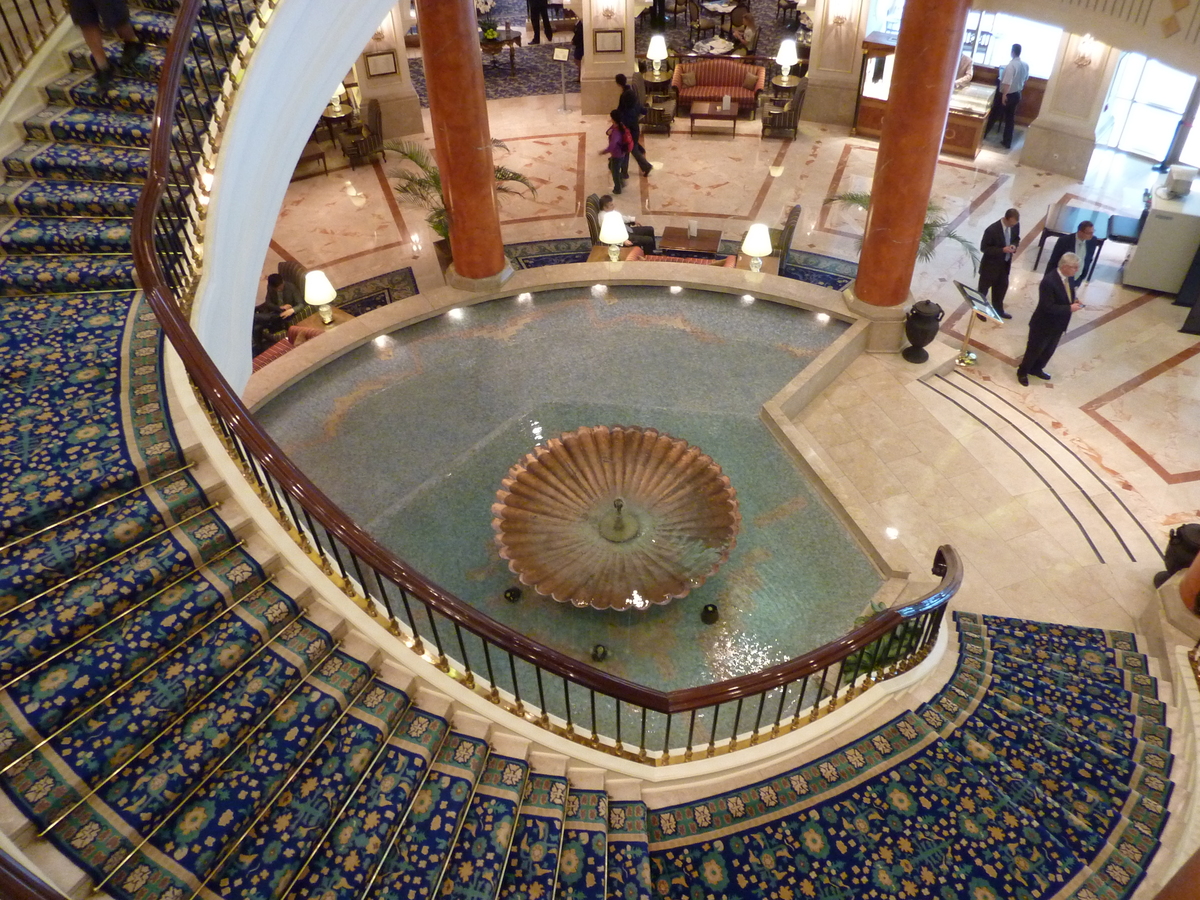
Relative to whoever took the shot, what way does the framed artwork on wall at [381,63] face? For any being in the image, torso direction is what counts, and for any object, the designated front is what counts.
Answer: facing the viewer

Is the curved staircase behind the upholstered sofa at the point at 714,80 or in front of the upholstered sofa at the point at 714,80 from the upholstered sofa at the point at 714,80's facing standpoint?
in front

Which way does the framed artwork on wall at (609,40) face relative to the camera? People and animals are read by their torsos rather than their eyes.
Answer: toward the camera

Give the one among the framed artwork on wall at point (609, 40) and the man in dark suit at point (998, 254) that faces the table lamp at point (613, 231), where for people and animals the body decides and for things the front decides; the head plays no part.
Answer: the framed artwork on wall

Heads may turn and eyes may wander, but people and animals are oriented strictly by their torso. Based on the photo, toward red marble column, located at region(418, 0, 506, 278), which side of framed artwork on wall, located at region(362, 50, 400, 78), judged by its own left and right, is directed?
front

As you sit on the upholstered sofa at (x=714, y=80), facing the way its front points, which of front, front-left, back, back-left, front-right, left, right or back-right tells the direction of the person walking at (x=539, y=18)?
back-right

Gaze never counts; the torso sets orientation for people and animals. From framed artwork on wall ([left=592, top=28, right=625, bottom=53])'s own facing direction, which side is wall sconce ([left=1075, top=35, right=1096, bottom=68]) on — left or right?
on its left

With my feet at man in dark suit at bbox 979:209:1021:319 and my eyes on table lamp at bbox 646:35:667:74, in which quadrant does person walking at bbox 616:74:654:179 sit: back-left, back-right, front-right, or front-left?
front-left

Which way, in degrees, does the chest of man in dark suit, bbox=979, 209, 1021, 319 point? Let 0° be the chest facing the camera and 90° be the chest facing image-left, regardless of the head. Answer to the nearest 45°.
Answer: approximately 315°

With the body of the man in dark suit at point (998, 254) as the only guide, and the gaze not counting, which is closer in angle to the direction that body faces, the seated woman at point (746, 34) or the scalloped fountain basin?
the scalloped fountain basin

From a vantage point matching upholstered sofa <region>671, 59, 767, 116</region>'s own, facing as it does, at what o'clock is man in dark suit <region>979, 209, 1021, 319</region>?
The man in dark suit is roughly at 11 o'clock from the upholstered sofa.

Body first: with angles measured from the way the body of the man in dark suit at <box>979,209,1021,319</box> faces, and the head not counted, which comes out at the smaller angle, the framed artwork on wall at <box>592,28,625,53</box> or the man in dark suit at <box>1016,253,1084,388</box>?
the man in dark suit

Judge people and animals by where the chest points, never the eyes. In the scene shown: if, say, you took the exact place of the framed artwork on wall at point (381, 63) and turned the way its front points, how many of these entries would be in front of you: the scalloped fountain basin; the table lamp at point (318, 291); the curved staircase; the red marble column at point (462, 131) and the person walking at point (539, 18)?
4

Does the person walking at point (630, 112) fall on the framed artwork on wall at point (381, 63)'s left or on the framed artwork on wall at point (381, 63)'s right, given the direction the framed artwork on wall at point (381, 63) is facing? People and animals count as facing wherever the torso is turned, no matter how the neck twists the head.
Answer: on its left

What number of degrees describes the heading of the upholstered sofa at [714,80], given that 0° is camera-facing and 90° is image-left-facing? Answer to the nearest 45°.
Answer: approximately 0°
